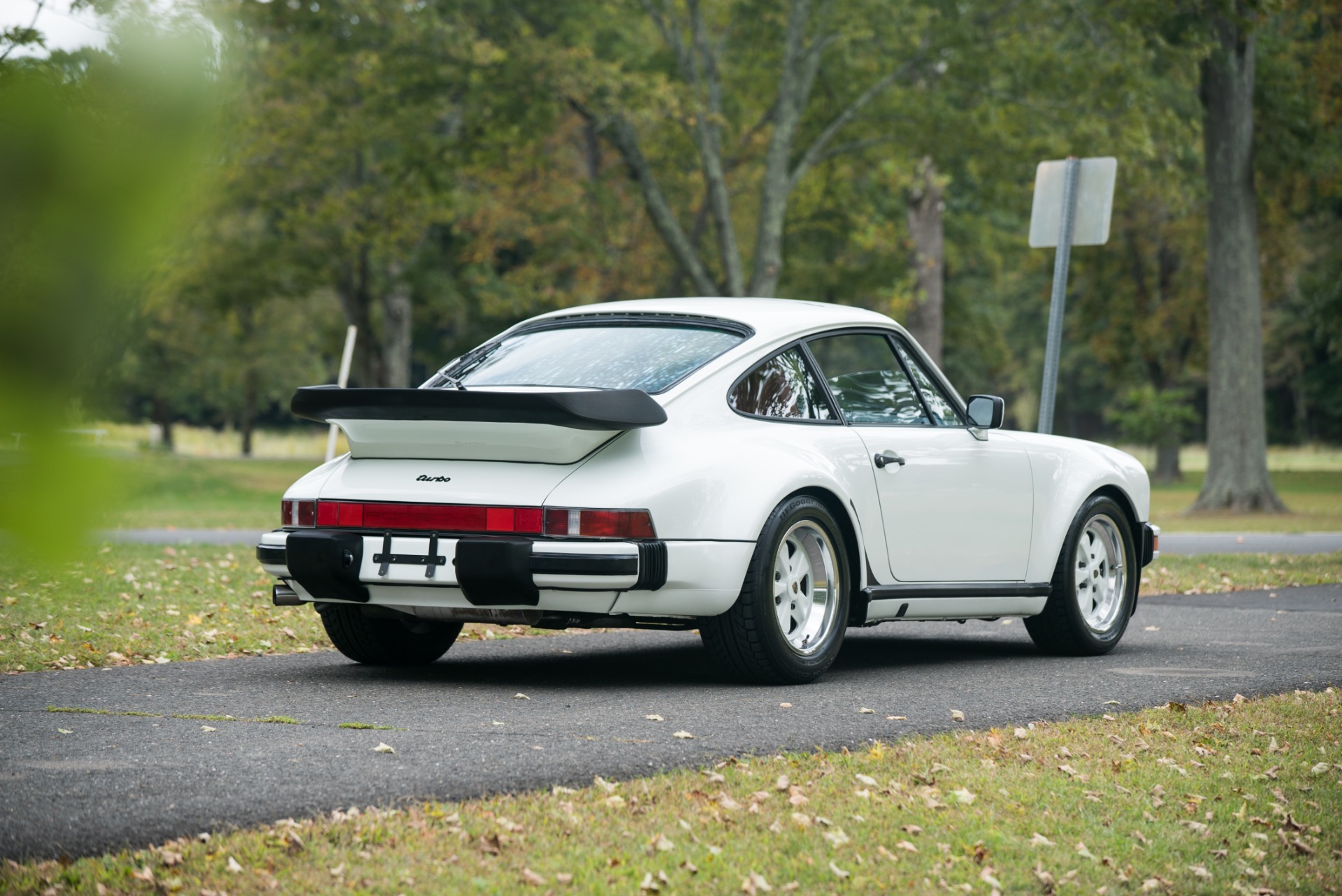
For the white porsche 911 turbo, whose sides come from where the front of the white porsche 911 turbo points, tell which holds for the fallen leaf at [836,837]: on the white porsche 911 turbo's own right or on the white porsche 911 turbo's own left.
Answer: on the white porsche 911 turbo's own right

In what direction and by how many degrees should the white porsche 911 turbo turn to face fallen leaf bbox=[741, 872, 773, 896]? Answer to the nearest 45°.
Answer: approximately 135° to its right

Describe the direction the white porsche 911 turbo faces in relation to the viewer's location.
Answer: facing away from the viewer and to the right of the viewer

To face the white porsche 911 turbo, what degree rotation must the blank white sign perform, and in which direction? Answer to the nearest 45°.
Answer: approximately 180°

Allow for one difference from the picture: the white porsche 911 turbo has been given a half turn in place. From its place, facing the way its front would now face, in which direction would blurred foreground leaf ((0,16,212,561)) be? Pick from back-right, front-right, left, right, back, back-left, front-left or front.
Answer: front-left

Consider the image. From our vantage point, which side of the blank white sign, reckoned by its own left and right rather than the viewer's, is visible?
back

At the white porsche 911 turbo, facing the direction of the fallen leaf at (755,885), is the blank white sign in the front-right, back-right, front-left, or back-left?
back-left
